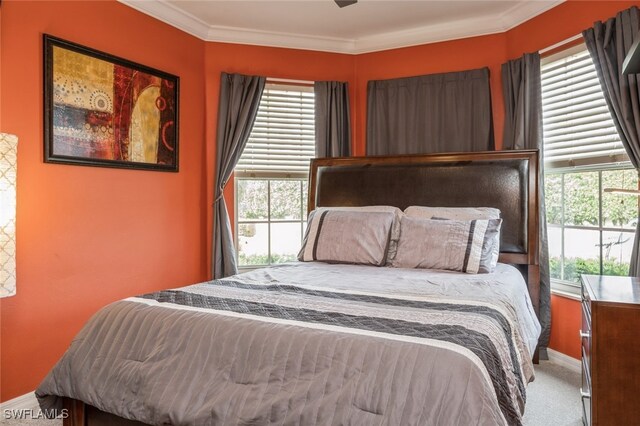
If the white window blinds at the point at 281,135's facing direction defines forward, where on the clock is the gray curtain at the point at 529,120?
The gray curtain is roughly at 10 o'clock from the white window blinds.

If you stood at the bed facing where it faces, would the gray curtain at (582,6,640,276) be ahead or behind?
behind

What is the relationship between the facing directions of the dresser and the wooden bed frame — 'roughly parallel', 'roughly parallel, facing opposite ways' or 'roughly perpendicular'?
roughly perpendicular

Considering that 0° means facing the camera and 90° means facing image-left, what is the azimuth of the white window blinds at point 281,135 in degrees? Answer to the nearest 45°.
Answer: approximately 0°

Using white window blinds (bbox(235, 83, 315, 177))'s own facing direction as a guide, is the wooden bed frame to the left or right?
on its left

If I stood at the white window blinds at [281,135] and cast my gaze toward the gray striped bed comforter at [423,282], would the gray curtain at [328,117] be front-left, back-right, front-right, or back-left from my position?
front-left

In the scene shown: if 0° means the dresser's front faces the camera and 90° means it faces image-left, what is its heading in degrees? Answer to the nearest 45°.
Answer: approximately 90°

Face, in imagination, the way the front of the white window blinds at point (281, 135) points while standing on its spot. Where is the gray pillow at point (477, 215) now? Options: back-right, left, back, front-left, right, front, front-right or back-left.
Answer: front-left

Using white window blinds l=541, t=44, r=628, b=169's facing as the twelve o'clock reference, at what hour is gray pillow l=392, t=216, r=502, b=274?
The gray pillow is roughly at 12 o'clock from the white window blinds.

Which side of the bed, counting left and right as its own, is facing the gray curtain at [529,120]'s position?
back

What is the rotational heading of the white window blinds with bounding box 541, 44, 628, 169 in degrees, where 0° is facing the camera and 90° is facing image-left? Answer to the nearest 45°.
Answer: approximately 45°

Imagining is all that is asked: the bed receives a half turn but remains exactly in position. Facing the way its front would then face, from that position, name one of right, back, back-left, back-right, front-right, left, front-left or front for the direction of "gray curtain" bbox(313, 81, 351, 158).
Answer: front-left

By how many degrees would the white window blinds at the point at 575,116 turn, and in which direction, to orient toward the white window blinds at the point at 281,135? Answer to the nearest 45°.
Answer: approximately 45° to its right

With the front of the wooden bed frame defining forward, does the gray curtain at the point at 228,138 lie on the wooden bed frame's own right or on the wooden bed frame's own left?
on the wooden bed frame's own right

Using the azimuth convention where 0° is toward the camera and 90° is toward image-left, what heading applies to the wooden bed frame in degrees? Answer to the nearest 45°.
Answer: approximately 45°

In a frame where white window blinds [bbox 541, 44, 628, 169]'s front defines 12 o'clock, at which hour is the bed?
The bed is roughly at 11 o'clock from the white window blinds.

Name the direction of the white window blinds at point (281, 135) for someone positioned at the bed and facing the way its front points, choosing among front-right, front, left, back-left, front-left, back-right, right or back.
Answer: back-right

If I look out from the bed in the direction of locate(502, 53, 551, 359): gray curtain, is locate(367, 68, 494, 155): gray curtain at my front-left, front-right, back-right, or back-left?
front-left

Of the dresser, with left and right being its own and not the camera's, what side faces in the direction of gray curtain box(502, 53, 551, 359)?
right
